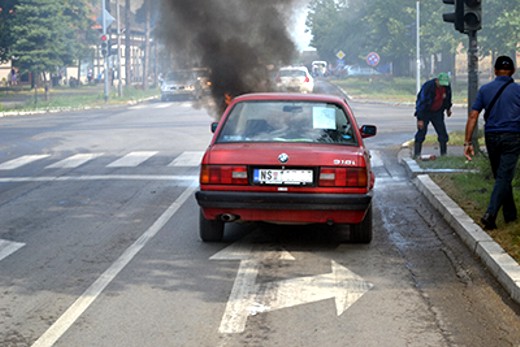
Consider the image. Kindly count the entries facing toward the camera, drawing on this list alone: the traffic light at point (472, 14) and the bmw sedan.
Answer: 1

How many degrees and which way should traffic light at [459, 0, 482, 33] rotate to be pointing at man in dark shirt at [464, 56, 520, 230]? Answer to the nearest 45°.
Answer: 0° — it already faces them

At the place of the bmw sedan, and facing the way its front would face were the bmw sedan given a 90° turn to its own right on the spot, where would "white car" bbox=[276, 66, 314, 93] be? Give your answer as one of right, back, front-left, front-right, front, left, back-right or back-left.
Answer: left

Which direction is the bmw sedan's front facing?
away from the camera

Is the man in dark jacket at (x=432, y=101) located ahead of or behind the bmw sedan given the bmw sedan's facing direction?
ahead

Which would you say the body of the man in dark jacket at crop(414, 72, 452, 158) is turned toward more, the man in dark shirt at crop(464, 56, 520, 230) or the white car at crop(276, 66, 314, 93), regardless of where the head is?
the man in dark shirt

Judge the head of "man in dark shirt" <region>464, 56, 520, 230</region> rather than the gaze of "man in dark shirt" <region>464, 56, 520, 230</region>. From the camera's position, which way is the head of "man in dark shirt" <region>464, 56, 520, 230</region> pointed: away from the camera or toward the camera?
away from the camera

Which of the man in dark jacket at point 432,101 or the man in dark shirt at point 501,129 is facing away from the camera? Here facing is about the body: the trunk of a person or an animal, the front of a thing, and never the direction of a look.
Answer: the man in dark shirt at point 501,129

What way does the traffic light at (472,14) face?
toward the camera

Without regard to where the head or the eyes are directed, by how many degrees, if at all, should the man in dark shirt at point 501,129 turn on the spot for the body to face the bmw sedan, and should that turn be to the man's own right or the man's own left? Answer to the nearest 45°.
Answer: approximately 135° to the man's own left

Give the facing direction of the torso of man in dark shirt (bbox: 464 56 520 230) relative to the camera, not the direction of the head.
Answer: away from the camera

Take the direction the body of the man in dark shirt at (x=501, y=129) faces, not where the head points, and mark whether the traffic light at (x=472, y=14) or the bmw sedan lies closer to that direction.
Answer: the traffic light

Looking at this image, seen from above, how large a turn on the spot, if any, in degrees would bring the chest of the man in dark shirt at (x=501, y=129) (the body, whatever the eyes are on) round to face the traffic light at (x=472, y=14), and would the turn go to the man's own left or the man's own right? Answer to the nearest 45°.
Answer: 0° — they already face it

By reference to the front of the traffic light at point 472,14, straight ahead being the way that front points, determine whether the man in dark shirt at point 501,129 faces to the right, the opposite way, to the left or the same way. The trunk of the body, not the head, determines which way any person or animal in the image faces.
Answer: the opposite way

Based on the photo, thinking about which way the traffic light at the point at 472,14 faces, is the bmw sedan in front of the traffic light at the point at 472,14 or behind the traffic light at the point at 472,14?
in front
